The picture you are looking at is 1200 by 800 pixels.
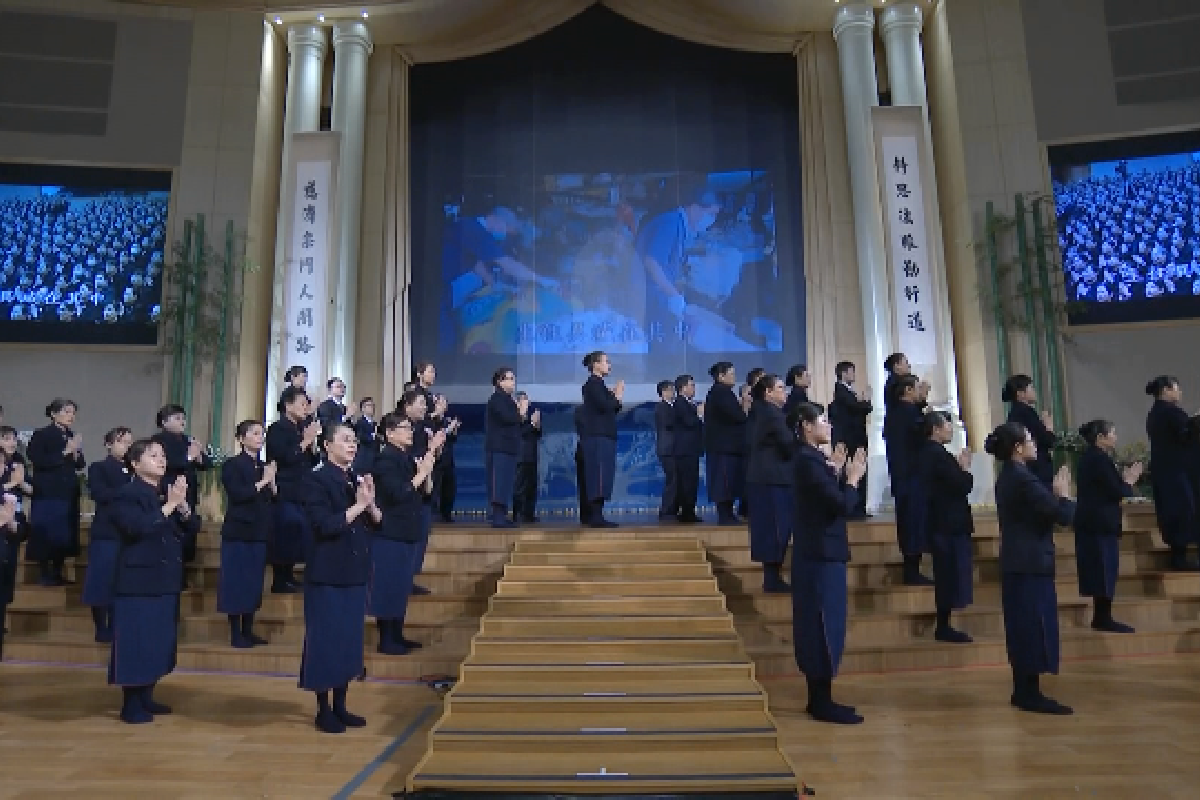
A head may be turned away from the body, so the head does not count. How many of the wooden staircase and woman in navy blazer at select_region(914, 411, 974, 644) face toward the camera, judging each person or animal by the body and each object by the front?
1

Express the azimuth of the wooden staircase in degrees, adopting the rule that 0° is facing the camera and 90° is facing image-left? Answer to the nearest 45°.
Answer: approximately 0°

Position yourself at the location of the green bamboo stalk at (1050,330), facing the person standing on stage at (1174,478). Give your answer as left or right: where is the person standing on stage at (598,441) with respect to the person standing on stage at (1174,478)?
right

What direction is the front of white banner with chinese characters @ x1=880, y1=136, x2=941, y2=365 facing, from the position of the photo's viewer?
facing the viewer

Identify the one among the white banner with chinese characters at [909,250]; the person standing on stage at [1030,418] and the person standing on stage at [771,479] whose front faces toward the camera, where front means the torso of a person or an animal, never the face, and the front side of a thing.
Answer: the white banner with chinese characters
